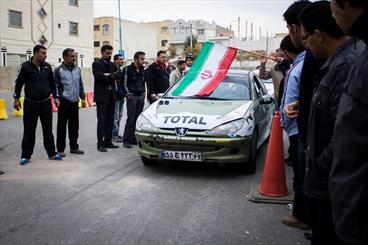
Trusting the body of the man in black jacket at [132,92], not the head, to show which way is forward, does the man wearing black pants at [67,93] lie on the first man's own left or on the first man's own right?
on the first man's own right

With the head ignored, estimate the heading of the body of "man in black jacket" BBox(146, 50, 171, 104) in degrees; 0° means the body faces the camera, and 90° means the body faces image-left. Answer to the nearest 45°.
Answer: approximately 315°

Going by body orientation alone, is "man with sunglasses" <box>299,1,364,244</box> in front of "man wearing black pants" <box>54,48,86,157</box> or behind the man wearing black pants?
in front

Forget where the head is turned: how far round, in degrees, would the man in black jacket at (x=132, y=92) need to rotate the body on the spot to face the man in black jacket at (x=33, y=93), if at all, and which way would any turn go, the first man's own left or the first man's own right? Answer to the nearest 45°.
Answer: approximately 90° to the first man's own right

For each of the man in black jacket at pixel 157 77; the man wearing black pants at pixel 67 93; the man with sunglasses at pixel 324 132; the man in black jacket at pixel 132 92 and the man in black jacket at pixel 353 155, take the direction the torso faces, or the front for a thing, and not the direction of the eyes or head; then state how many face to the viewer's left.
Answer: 2

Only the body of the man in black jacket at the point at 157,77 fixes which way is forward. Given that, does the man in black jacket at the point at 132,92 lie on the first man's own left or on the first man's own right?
on the first man's own right

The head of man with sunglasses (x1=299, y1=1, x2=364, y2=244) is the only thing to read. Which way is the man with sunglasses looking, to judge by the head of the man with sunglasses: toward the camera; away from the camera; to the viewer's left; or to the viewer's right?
to the viewer's left

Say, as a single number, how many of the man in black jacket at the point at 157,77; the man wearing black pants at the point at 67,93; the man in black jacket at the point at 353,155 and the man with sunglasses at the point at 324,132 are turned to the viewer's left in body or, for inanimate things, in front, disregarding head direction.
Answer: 2

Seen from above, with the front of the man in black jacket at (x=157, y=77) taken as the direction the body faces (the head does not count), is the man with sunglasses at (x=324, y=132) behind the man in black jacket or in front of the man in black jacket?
in front

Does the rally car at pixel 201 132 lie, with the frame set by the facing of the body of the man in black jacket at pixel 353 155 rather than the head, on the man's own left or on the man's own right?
on the man's own right

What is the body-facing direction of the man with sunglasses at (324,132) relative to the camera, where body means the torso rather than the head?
to the viewer's left

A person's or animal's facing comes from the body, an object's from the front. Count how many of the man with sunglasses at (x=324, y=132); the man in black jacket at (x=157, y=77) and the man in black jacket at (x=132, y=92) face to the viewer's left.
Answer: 1

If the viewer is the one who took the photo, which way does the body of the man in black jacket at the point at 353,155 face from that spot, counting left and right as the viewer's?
facing to the left of the viewer
